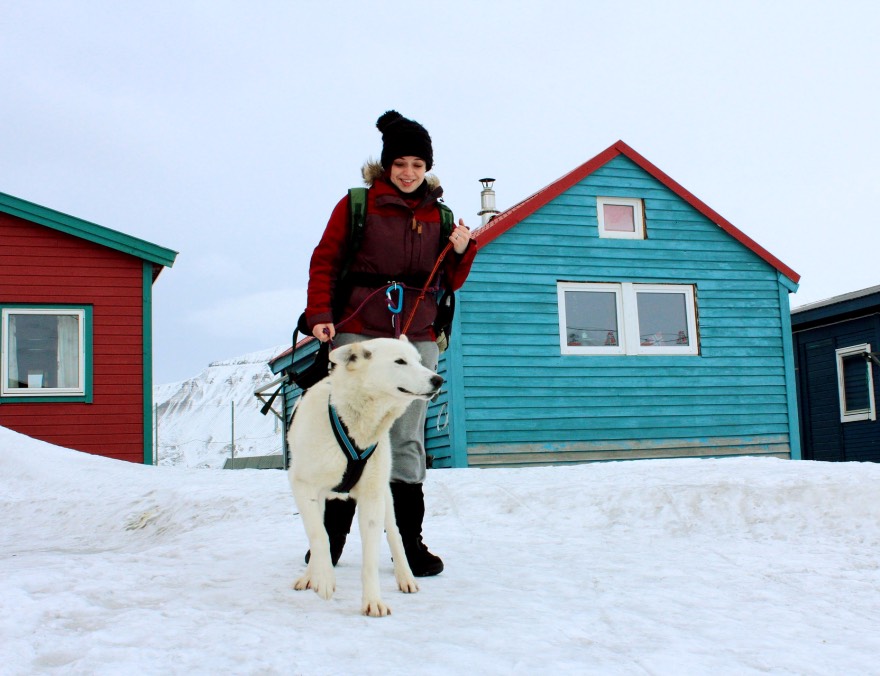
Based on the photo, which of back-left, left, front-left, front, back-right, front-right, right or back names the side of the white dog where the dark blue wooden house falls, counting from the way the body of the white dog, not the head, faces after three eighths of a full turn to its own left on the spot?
front

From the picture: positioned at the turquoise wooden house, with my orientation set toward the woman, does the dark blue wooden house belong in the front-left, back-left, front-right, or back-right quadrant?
back-left

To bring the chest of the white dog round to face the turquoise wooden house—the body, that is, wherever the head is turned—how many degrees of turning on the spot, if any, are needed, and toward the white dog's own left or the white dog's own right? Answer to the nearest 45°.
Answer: approximately 135° to the white dog's own left

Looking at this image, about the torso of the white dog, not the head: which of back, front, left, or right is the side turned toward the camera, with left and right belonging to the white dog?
front

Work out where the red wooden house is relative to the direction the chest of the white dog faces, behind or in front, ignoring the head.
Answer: behind

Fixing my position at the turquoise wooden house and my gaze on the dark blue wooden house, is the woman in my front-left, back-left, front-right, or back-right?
back-right

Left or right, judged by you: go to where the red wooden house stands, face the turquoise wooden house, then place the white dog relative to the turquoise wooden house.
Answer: right

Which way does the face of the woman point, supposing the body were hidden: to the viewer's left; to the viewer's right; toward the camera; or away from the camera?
toward the camera
